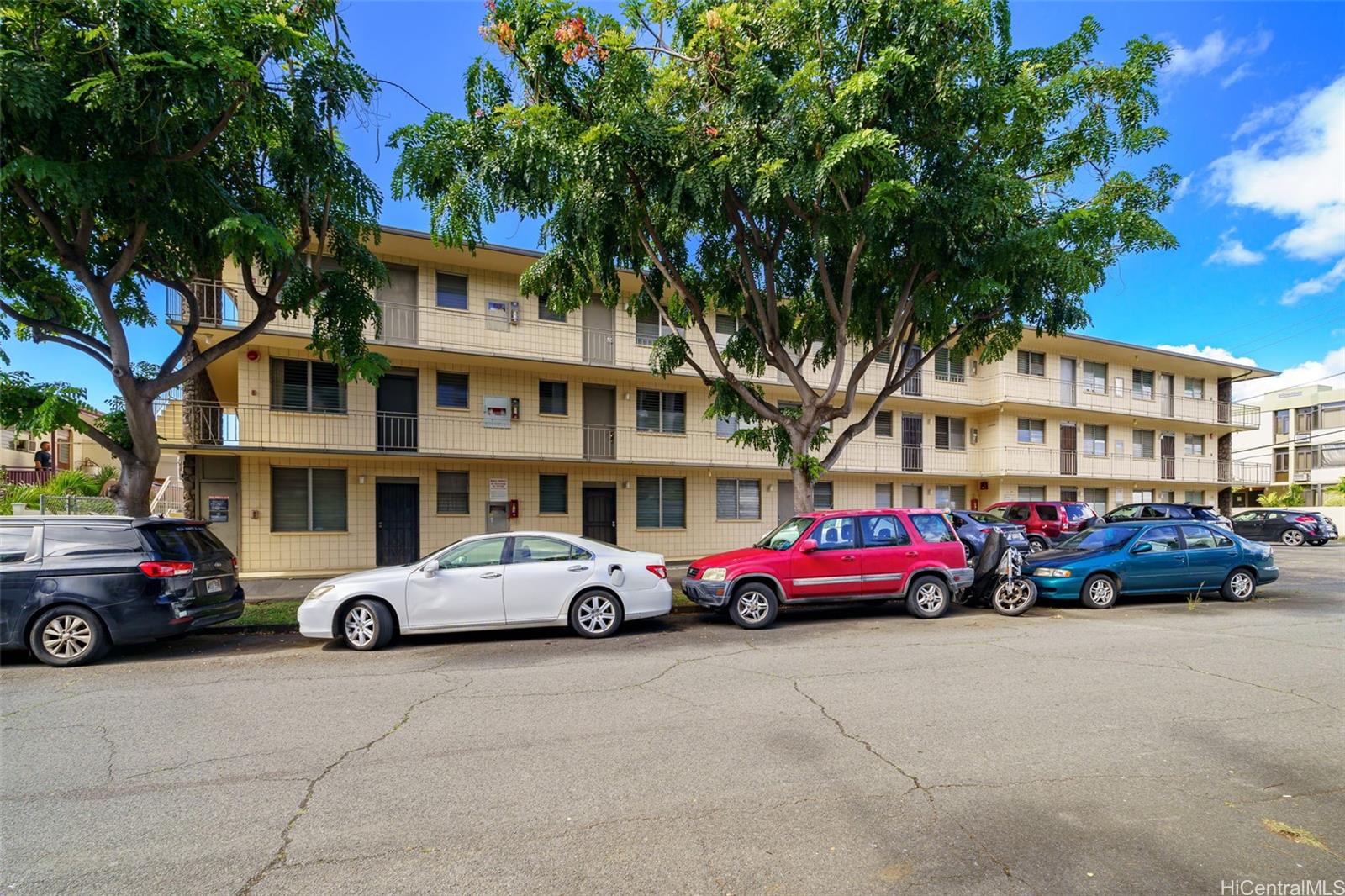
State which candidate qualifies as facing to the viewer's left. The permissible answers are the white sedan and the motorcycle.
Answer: the white sedan

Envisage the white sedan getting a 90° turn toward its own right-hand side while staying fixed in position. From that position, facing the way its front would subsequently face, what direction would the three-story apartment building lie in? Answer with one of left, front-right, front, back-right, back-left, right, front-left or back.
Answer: front

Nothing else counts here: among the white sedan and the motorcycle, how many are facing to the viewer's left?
1

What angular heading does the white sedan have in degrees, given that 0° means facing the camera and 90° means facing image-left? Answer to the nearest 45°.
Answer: approximately 90°

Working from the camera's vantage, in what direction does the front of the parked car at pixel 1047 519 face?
facing away from the viewer and to the left of the viewer

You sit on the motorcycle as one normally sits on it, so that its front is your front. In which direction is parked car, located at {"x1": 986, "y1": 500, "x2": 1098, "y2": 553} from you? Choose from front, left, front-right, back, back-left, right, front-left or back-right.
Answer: back-left

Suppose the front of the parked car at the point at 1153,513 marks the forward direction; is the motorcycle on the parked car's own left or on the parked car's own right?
on the parked car's own left
